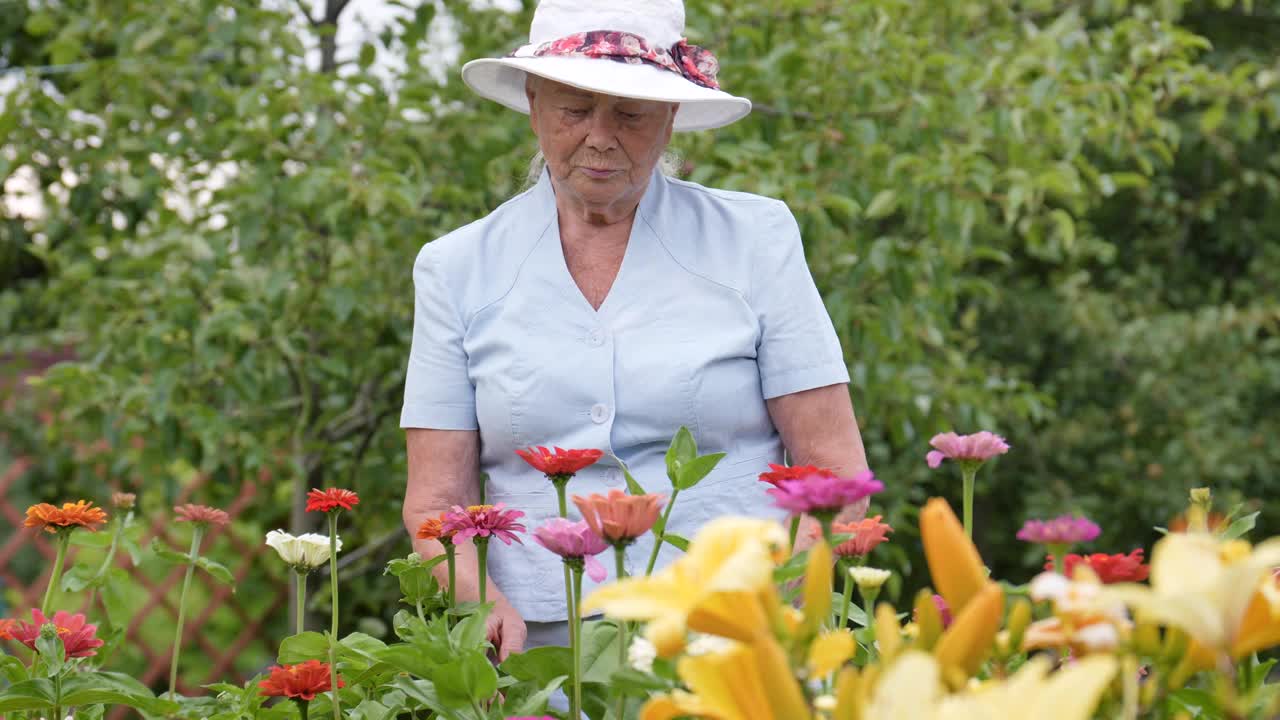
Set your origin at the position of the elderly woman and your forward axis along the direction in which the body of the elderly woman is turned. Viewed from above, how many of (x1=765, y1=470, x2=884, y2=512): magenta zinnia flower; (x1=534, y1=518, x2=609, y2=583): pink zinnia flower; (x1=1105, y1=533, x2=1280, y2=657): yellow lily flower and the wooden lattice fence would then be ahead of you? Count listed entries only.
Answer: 3

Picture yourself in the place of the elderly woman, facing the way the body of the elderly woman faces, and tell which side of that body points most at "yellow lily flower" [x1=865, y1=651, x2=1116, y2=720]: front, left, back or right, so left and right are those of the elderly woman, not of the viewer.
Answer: front

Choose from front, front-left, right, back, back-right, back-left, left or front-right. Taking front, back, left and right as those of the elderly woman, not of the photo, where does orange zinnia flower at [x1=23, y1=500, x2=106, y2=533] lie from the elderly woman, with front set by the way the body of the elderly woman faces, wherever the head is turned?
front-right

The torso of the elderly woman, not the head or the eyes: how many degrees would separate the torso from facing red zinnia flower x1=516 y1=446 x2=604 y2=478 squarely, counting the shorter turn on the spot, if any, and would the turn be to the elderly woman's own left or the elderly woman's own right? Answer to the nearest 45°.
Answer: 0° — they already face it

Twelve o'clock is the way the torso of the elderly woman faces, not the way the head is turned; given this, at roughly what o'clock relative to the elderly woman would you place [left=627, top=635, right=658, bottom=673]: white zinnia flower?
The white zinnia flower is roughly at 12 o'clock from the elderly woman.

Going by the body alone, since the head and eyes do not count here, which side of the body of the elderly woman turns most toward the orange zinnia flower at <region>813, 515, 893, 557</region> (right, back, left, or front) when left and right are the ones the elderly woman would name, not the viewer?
front

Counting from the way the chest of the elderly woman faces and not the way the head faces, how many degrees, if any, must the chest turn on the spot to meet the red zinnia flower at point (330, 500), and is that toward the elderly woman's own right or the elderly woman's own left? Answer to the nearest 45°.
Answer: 0° — they already face it

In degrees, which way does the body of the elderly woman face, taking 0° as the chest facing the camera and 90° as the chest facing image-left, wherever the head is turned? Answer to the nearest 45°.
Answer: approximately 0°

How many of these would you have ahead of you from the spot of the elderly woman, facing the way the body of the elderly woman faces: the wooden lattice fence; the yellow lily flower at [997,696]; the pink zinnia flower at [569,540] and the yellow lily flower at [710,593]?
3

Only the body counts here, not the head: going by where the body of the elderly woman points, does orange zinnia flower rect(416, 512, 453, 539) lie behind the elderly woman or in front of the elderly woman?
in front

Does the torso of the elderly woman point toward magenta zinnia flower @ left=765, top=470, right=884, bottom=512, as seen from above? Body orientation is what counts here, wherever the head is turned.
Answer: yes
